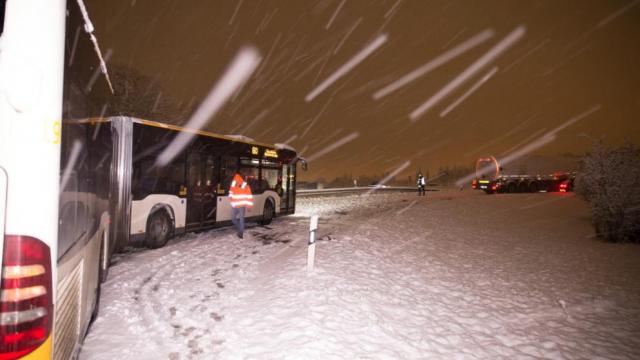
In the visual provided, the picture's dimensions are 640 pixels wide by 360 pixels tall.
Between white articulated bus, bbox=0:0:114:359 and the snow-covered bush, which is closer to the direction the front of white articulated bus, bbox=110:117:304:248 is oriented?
the snow-covered bush

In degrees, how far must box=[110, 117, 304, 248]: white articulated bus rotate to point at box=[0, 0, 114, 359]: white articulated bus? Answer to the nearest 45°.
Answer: approximately 135° to its right

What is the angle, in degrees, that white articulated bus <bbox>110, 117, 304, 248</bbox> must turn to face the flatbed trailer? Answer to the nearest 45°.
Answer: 0° — it already faces it

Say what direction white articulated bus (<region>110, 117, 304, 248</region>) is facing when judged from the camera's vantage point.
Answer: facing away from the viewer and to the right of the viewer

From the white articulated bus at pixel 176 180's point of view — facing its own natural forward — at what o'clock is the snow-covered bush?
The snow-covered bush is roughly at 2 o'clock from the white articulated bus.

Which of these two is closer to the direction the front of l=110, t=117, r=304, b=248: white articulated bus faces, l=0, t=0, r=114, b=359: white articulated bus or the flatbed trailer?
the flatbed trailer

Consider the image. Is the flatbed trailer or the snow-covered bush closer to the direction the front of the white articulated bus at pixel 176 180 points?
the flatbed trailer
